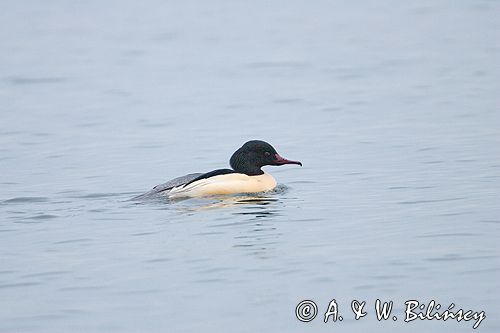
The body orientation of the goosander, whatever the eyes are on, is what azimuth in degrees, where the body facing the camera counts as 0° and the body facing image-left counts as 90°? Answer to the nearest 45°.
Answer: approximately 270°
